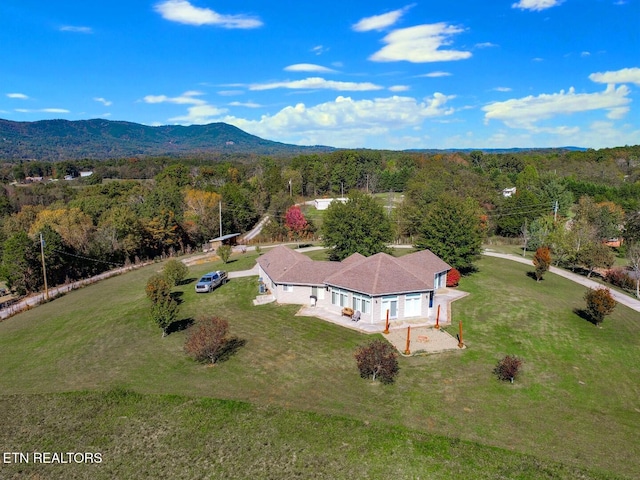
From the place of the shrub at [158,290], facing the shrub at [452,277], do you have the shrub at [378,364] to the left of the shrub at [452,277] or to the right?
right

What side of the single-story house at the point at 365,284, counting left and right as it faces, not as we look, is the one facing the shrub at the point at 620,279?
right

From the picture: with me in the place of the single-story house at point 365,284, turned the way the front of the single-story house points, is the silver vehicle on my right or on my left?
on my left

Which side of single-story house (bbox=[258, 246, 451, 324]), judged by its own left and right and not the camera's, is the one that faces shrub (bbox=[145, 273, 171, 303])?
left

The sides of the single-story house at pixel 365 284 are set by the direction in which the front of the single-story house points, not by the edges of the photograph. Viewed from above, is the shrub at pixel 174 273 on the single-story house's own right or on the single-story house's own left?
on the single-story house's own left

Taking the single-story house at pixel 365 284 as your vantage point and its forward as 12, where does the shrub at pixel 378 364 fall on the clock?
The shrub is roughly at 6 o'clock from the single-story house.

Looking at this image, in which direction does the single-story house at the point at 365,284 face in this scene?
away from the camera

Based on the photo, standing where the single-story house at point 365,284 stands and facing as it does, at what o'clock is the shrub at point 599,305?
The shrub is roughly at 3 o'clock from the single-story house.

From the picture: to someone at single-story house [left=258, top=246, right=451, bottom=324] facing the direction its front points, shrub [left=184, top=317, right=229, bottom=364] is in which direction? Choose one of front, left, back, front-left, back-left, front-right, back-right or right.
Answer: back-left
